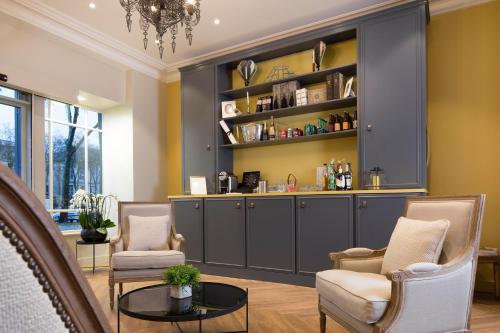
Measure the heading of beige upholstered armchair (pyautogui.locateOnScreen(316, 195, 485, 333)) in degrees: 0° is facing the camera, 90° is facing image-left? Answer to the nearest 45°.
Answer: approximately 45°

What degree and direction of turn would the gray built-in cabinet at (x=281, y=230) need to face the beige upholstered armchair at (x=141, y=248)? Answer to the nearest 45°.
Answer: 0° — it already faces it

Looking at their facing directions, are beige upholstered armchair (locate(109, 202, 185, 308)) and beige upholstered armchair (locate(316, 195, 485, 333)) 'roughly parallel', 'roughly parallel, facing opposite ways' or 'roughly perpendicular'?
roughly perpendicular

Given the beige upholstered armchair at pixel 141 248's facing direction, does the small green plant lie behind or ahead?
ahead

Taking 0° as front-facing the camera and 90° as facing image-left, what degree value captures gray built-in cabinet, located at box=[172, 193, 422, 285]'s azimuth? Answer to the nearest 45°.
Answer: approximately 45°

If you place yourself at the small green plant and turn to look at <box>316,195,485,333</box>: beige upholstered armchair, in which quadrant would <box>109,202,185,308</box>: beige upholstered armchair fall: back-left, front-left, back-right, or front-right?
back-left

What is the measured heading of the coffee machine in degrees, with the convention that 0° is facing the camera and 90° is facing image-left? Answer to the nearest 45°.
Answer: approximately 45°

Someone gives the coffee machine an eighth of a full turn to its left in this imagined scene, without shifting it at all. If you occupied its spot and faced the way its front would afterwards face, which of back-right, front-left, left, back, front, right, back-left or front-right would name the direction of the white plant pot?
front
